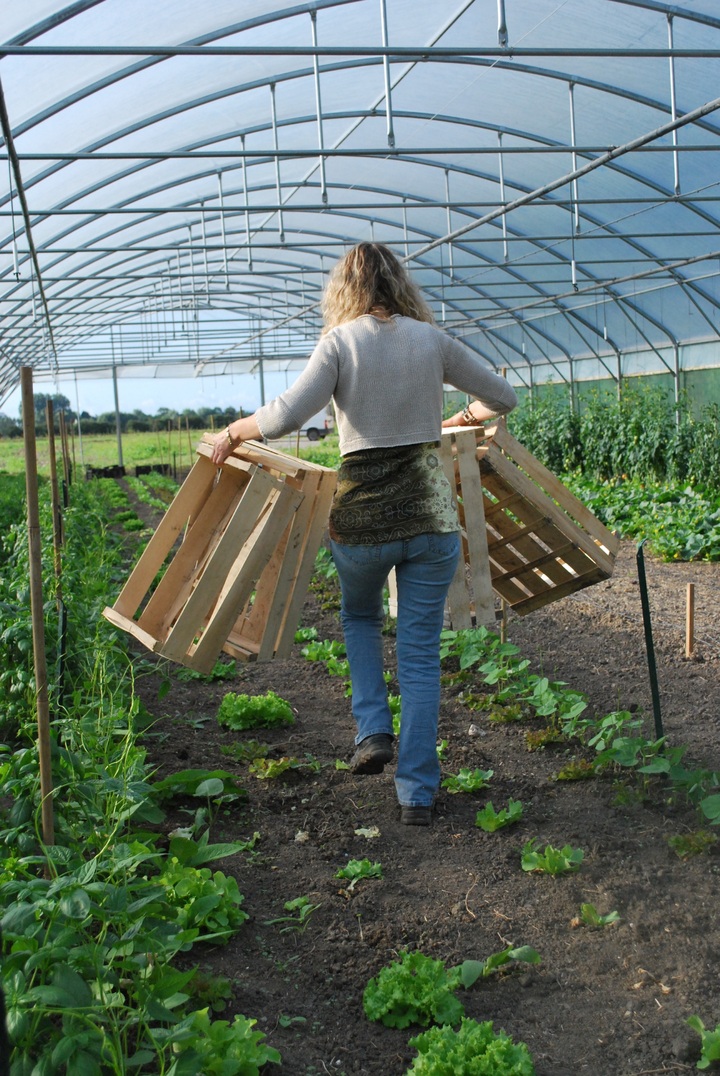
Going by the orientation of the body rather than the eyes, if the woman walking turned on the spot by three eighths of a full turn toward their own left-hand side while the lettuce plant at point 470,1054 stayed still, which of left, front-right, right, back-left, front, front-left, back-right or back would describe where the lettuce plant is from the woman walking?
front-left

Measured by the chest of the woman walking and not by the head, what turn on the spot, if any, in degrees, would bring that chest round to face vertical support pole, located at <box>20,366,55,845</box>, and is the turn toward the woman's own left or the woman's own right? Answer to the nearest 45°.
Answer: approximately 135° to the woman's own left

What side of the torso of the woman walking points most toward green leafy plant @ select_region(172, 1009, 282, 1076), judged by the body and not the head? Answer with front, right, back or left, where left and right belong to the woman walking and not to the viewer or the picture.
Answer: back

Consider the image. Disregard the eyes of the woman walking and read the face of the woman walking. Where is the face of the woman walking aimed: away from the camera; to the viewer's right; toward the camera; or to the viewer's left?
away from the camera

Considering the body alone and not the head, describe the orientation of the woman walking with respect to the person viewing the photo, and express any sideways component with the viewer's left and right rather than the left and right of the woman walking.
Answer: facing away from the viewer

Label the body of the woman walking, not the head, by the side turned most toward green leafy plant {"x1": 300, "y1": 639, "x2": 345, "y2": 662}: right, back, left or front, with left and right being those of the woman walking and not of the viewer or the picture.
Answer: front

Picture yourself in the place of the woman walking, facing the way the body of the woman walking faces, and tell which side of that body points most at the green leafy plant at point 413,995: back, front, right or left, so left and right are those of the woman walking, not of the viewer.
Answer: back
